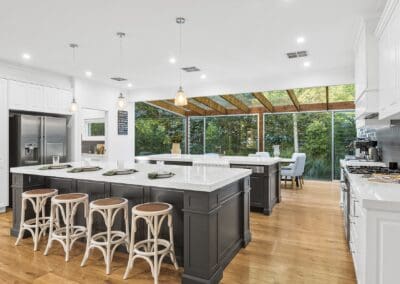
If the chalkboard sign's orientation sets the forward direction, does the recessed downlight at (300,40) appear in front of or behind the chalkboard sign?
in front

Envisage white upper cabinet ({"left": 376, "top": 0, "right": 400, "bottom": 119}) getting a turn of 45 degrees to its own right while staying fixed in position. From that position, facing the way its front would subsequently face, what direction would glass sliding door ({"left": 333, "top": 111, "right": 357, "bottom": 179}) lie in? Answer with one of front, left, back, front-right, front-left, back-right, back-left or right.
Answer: front-right

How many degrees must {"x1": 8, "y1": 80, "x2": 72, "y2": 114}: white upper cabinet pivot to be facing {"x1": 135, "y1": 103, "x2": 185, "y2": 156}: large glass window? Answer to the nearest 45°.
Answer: approximately 90° to its left

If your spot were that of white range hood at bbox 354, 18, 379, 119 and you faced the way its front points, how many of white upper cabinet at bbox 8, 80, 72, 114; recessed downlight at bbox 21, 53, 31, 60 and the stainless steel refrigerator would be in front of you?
3

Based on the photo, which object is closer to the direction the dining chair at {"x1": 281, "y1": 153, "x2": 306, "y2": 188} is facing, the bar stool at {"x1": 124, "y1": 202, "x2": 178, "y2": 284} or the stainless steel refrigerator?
the stainless steel refrigerator

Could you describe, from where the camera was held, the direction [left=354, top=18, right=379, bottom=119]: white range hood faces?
facing to the left of the viewer

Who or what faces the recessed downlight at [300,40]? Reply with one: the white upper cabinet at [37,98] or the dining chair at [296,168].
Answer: the white upper cabinet

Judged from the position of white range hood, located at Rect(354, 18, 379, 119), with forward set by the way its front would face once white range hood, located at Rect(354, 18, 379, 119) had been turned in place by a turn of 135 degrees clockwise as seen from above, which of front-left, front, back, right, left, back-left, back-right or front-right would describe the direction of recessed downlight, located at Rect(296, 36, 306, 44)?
left

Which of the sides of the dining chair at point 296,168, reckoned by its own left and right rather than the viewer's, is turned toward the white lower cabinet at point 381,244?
left

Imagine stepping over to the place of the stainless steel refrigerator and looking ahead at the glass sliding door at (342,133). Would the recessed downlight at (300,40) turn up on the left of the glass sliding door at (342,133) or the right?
right

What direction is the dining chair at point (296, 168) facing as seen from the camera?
to the viewer's left

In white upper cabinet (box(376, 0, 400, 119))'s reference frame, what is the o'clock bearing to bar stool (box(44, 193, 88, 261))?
The bar stool is roughly at 11 o'clock from the white upper cabinet.

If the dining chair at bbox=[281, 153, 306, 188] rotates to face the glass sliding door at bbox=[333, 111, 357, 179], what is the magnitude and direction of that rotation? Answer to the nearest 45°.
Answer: approximately 135° to its right

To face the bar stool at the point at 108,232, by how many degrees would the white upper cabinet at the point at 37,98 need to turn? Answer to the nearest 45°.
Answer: approximately 45° to its right

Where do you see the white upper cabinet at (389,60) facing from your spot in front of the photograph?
facing to the left of the viewer

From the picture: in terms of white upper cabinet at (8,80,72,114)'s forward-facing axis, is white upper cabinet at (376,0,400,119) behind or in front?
in front

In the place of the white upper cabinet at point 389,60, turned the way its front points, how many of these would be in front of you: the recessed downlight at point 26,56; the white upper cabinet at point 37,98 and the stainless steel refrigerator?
3

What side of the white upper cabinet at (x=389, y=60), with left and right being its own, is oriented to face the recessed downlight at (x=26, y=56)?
front

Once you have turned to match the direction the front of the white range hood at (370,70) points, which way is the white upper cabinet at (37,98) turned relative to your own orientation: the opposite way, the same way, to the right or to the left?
the opposite way
